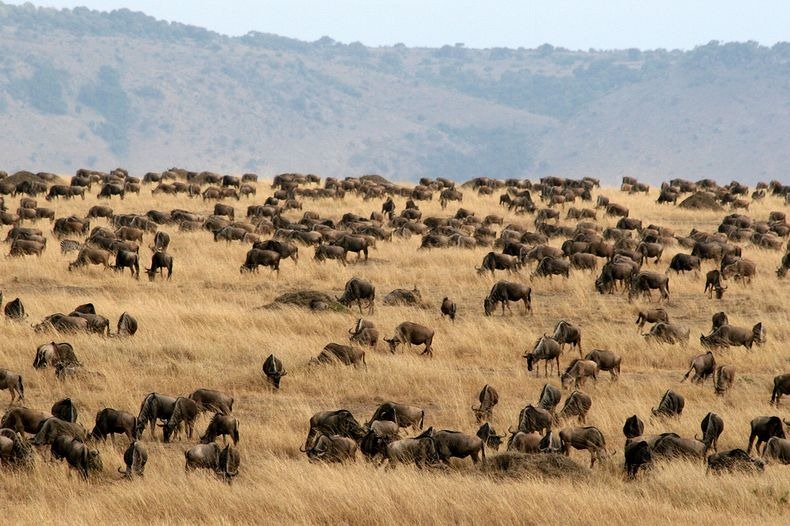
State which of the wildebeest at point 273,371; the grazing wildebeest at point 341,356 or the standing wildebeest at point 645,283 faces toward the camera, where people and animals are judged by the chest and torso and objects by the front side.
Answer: the wildebeest

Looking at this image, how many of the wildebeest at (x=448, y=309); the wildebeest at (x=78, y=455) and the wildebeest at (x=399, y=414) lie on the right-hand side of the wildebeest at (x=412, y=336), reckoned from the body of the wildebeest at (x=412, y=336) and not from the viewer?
1

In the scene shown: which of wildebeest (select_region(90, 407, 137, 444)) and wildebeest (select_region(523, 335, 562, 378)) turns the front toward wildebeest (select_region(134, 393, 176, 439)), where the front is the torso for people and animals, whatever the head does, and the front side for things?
wildebeest (select_region(523, 335, 562, 378))

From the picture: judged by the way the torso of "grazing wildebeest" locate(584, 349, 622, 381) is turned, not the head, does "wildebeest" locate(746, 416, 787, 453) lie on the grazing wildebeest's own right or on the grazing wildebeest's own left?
on the grazing wildebeest's own left

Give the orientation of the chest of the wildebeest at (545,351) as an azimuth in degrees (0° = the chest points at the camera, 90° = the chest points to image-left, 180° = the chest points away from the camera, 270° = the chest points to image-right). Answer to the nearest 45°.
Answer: approximately 45°

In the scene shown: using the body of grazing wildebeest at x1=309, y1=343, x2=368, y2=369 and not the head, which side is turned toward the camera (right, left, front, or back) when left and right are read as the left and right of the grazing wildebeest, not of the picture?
left

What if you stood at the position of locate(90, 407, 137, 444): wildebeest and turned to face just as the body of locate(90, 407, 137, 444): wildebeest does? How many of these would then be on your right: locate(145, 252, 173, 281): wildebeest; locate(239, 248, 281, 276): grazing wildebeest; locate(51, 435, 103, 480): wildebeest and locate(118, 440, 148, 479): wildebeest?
2

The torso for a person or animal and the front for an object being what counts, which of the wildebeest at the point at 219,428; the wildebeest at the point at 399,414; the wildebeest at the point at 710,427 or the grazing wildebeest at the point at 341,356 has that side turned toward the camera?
the wildebeest at the point at 710,427

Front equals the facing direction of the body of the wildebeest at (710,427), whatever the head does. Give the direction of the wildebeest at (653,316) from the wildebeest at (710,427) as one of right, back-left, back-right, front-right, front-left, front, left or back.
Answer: back

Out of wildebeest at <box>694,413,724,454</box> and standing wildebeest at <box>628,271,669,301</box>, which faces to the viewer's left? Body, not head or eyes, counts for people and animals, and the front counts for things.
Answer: the standing wildebeest

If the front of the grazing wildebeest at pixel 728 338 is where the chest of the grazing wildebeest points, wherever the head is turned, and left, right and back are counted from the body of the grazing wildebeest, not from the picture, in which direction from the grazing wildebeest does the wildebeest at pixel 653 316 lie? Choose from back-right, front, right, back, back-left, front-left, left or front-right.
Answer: front-right

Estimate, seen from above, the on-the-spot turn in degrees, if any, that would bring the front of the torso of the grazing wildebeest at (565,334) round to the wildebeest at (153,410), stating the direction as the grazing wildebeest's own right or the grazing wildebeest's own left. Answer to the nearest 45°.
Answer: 0° — it already faces it

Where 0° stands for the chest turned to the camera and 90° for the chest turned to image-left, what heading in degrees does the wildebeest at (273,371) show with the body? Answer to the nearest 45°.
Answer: approximately 0°

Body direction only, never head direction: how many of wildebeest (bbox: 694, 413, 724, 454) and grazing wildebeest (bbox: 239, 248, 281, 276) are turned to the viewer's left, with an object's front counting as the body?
1

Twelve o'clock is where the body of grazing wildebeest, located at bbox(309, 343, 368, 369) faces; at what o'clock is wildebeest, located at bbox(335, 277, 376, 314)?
The wildebeest is roughly at 3 o'clock from the grazing wildebeest.

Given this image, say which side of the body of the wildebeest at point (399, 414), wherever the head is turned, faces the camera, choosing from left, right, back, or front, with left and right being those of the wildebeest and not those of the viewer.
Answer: left

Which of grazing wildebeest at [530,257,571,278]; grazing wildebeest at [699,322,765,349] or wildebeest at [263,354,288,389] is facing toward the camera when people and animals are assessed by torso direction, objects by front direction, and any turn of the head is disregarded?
the wildebeest
